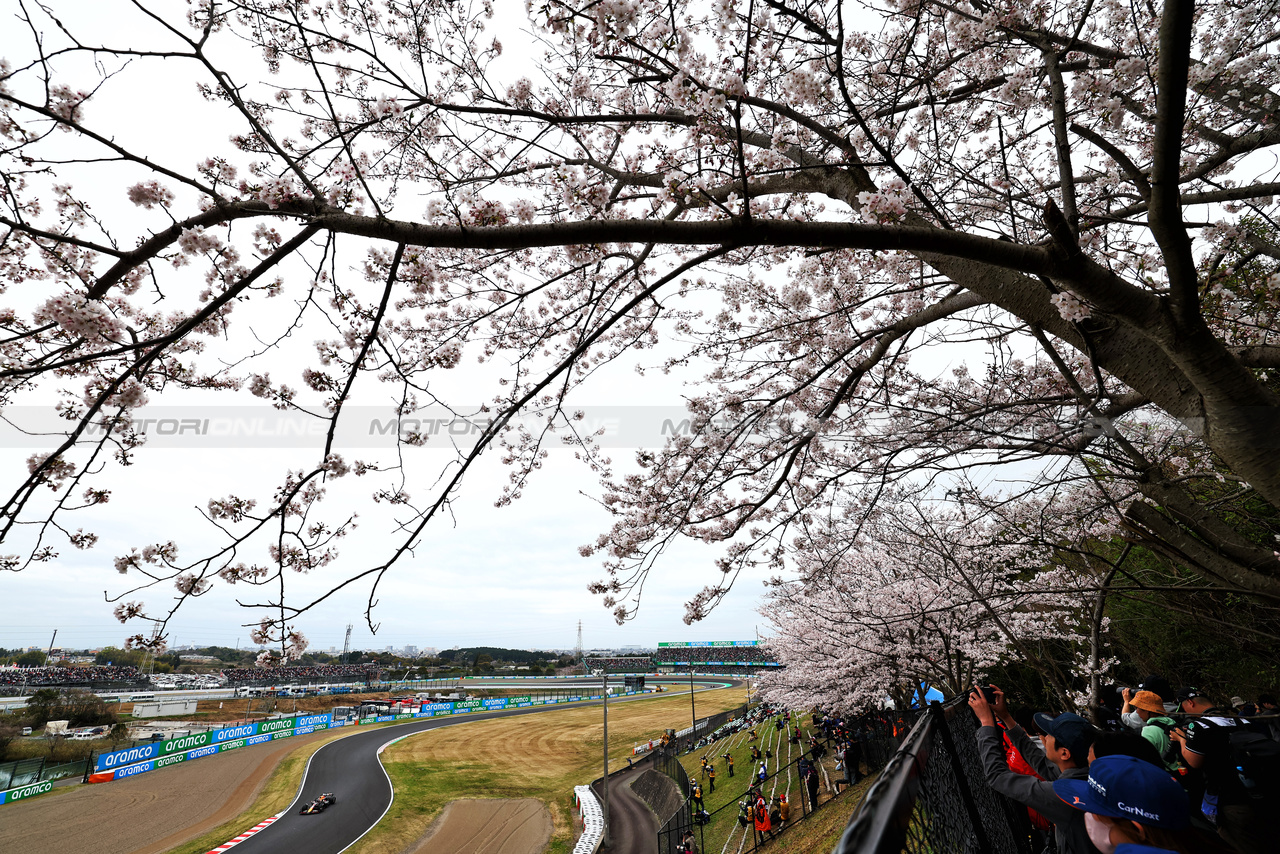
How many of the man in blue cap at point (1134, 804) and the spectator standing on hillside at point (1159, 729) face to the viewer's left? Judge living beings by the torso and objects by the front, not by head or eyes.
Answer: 2

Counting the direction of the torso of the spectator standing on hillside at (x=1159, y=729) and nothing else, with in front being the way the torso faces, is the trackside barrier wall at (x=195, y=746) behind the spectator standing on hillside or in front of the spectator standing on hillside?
in front

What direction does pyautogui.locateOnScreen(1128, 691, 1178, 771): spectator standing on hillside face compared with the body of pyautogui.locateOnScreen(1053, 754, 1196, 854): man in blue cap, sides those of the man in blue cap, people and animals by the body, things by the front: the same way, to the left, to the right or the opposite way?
the same way

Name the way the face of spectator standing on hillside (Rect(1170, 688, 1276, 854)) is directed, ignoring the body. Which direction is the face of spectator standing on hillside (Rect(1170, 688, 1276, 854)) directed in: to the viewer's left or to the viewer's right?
to the viewer's left

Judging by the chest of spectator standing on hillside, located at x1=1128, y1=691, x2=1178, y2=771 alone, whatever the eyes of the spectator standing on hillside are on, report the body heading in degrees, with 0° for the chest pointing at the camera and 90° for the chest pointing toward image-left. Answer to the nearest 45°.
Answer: approximately 90°

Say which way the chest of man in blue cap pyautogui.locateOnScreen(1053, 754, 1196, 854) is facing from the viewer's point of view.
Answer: to the viewer's left

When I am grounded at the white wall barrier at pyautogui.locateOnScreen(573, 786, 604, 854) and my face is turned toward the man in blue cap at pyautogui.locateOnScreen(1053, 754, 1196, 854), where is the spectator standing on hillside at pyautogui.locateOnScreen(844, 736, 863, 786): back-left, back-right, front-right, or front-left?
front-left

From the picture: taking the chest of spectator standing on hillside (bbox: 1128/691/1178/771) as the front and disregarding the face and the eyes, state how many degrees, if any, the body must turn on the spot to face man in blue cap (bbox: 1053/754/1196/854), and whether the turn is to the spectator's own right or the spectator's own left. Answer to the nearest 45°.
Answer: approximately 90° to the spectator's own left

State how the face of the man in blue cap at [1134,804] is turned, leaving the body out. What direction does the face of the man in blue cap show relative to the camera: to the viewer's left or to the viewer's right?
to the viewer's left

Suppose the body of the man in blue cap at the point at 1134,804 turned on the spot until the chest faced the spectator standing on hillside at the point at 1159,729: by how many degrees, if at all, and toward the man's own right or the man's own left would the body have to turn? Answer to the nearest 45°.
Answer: approximately 90° to the man's own right
